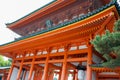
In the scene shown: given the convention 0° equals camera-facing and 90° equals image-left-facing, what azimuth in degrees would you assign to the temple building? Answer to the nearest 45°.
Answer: approximately 45°

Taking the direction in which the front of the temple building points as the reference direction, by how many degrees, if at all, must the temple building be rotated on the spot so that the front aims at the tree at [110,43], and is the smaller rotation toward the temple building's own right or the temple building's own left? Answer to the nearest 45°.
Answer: approximately 45° to the temple building's own left
